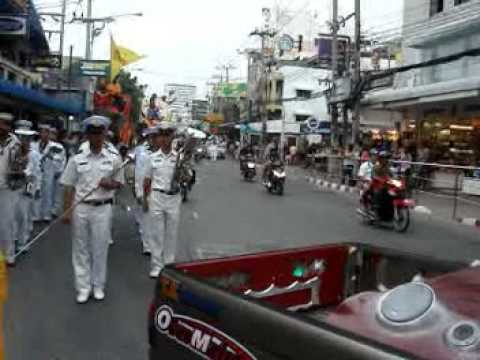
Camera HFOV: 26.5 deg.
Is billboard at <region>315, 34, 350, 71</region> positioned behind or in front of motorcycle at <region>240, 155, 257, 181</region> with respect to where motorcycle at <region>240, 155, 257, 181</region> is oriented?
behind

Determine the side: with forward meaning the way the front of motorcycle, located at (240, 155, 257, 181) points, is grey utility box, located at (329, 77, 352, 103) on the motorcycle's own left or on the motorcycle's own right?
on the motorcycle's own left

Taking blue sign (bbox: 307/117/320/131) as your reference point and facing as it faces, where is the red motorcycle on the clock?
The red motorcycle is roughly at 12 o'clock from the blue sign.

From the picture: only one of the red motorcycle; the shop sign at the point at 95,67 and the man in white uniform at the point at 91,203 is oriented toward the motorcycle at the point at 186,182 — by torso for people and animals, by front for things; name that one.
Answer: the shop sign

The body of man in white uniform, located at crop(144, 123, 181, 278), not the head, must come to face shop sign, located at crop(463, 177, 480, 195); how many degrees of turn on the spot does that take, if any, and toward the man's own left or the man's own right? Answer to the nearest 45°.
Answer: approximately 135° to the man's own left

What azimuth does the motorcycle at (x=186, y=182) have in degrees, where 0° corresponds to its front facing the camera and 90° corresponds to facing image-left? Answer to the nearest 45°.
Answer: approximately 0°

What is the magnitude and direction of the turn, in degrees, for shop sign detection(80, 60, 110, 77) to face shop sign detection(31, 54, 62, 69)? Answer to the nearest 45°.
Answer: approximately 90° to its right
